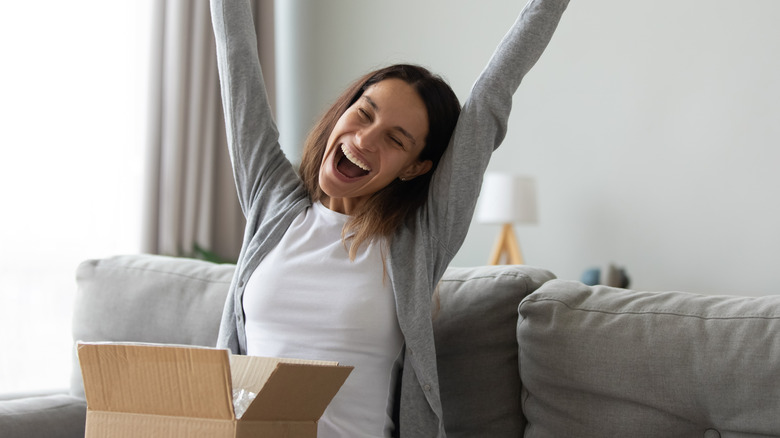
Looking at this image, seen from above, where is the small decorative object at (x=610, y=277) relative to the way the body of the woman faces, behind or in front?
behind

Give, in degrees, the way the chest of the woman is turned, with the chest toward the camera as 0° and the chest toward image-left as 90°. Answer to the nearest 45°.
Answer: approximately 45°

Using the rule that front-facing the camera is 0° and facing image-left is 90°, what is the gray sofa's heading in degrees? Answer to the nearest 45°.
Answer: approximately 45°

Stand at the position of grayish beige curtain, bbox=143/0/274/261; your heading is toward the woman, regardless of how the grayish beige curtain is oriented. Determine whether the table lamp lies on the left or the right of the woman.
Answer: left

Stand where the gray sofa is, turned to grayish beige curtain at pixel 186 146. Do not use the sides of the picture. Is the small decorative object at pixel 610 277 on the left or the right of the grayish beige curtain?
right

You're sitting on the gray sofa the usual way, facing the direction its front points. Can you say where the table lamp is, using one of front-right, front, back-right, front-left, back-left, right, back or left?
back-right
